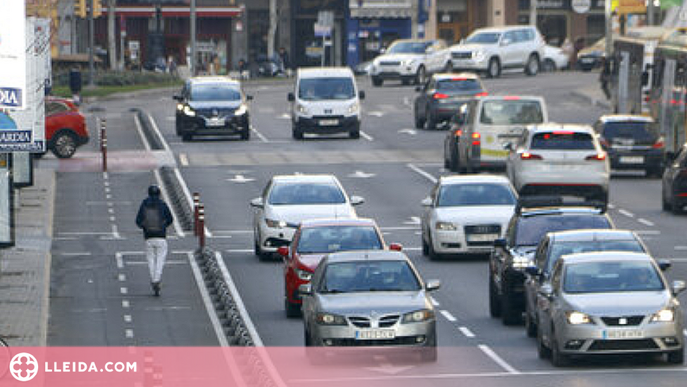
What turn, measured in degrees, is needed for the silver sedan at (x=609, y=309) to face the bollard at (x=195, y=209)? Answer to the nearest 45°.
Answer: approximately 135° to its right

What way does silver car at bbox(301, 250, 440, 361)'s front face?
toward the camera

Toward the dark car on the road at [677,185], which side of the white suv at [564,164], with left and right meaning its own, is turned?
right

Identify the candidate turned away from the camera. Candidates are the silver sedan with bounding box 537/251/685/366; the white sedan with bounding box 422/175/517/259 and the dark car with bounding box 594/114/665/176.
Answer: the dark car

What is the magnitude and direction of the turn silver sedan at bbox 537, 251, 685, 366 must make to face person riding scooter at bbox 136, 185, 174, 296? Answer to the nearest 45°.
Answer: approximately 135° to its right

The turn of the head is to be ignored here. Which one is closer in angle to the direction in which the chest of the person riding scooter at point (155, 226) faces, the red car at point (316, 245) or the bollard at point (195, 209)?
the bollard

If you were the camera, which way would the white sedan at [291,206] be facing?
facing the viewer

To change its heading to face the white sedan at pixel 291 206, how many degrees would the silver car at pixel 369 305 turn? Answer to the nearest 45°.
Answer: approximately 180°

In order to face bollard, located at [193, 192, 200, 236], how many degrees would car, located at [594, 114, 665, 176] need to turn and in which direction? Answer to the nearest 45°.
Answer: approximately 135° to its left

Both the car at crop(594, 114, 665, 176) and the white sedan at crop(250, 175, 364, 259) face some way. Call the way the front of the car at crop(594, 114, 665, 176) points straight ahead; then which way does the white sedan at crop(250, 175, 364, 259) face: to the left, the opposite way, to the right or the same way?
the opposite way

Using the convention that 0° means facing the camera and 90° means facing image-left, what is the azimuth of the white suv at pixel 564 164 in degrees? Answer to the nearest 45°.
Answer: approximately 180°

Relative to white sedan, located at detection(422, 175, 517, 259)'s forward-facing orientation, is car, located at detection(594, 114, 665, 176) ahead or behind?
behind

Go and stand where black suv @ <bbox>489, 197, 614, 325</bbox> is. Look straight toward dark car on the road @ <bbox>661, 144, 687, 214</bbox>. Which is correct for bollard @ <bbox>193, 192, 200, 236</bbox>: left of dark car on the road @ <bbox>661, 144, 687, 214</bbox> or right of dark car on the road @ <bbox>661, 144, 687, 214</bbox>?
left

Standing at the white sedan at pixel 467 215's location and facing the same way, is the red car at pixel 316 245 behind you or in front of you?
in front

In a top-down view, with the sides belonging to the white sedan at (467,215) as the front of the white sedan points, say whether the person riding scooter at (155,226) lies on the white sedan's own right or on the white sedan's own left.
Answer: on the white sedan's own right

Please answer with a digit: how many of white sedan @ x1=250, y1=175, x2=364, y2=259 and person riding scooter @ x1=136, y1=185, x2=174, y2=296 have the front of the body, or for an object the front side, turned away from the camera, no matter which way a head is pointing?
1

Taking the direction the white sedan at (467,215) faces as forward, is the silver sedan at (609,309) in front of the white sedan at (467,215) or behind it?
in front

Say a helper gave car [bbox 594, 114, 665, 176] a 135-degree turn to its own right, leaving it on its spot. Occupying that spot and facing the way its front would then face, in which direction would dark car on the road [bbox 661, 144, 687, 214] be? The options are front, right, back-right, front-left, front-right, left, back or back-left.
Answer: front-right

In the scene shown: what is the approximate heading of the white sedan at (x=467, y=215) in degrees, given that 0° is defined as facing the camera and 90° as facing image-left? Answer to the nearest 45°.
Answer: approximately 0°
